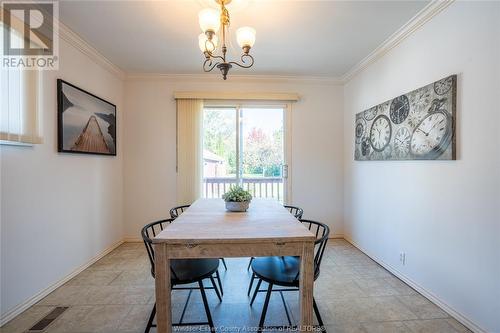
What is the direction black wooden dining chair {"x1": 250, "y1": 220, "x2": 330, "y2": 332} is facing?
to the viewer's left

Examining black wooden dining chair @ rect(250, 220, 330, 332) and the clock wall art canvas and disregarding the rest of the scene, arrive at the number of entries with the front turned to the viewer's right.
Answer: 0

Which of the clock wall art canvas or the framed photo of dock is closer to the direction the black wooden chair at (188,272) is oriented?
the clock wall art canvas

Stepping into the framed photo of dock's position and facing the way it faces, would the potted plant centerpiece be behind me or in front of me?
in front

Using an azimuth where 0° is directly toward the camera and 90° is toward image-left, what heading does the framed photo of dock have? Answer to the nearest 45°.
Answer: approximately 315°

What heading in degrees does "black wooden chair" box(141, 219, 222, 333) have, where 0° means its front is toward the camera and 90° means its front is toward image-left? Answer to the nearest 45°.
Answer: approximately 270°

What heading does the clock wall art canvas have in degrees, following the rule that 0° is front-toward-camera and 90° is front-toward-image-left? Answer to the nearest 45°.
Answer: approximately 45°

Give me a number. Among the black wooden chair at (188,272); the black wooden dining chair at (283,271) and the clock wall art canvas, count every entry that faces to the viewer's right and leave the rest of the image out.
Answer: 1

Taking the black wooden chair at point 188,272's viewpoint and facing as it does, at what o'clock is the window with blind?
The window with blind is roughly at 7 o'clock from the black wooden chair.

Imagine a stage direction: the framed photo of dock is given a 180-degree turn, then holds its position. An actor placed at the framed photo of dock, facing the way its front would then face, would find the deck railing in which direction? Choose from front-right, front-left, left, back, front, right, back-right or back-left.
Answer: back-right
